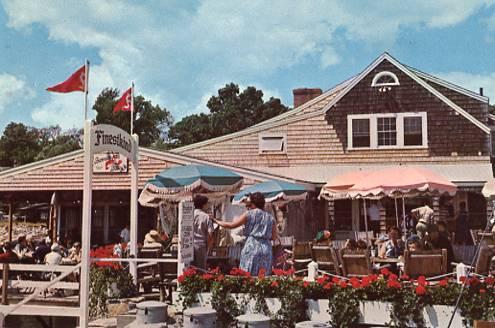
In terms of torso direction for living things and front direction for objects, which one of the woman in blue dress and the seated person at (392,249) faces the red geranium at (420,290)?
the seated person

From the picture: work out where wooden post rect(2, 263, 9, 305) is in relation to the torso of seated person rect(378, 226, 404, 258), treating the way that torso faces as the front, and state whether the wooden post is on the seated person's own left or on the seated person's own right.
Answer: on the seated person's own right

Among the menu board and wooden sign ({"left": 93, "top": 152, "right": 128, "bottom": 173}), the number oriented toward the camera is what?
2

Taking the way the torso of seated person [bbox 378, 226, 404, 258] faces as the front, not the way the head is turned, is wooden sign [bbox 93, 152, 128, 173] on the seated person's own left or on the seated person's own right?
on the seated person's own right

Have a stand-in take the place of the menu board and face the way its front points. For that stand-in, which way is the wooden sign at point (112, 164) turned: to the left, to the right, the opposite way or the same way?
the same way

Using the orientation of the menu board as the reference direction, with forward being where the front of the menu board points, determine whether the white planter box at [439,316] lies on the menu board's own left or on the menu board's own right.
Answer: on the menu board's own left

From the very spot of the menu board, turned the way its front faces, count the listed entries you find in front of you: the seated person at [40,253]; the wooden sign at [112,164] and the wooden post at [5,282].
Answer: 0

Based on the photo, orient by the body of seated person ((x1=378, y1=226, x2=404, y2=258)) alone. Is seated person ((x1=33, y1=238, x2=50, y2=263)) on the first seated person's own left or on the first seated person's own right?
on the first seated person's own right

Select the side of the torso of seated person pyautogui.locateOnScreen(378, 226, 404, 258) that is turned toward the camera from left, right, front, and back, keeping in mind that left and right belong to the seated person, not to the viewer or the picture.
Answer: front

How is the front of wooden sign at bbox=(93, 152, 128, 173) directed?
toward the camera

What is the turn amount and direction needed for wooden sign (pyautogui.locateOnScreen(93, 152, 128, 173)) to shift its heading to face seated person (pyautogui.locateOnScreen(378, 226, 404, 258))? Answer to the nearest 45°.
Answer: approximately 45° to its left

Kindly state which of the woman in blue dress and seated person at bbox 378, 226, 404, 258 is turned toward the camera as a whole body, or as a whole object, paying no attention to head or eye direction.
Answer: the seated person

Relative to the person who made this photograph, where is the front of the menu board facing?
facing the viewer

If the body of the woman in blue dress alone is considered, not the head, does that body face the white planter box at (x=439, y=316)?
no

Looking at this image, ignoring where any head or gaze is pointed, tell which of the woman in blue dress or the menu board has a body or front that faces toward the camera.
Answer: the menu board
